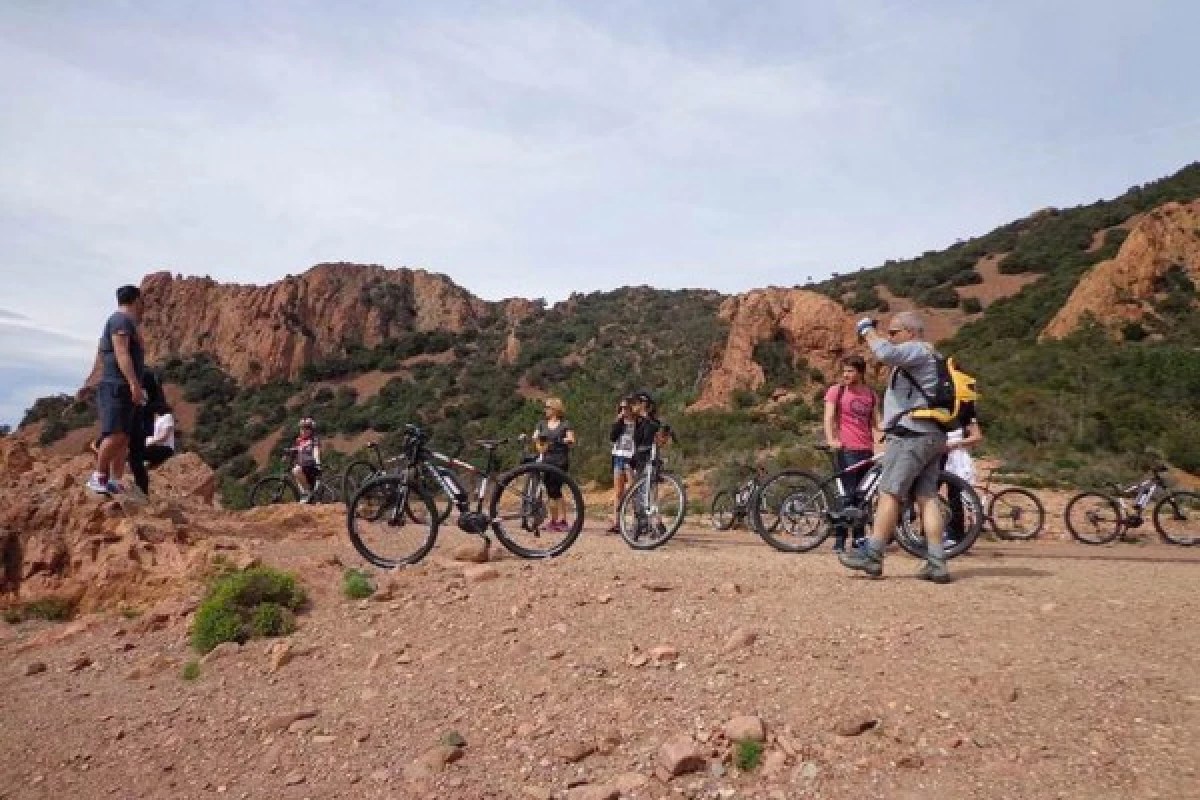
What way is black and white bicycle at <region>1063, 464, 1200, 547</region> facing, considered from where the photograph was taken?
facing to the right of the viewer

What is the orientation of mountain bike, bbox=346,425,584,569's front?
to the viewer's left

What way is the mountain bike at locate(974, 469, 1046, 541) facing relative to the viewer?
to the viewer's left

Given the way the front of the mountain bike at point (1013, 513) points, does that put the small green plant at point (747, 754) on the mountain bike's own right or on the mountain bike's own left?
on the mountain bike's own right

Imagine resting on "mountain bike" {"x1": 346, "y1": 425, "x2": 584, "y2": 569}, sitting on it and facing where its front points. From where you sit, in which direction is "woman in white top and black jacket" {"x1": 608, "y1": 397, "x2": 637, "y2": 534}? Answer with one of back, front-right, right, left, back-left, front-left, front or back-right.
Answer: back-right

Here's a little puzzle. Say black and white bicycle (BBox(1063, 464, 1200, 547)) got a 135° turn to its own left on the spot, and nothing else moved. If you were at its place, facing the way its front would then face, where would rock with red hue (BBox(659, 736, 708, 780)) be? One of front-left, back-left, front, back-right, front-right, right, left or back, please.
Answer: back-left

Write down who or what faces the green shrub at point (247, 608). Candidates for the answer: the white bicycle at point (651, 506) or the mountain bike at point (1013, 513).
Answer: the white bicycle

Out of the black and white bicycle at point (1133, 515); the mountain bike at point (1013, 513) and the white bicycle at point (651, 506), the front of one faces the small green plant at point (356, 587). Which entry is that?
the white bicycle at point (651, 506)

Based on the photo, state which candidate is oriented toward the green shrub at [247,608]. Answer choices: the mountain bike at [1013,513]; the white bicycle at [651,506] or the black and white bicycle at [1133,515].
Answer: the white bicycle at [651,506]

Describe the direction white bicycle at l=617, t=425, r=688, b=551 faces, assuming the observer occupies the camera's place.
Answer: facing the viewer and to the left of the viewer

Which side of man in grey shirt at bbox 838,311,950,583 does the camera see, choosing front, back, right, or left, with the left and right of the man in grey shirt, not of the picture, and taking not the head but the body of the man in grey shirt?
left

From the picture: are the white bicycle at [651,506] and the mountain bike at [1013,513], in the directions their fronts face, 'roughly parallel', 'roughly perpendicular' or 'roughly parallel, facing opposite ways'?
roughly perpendicular
